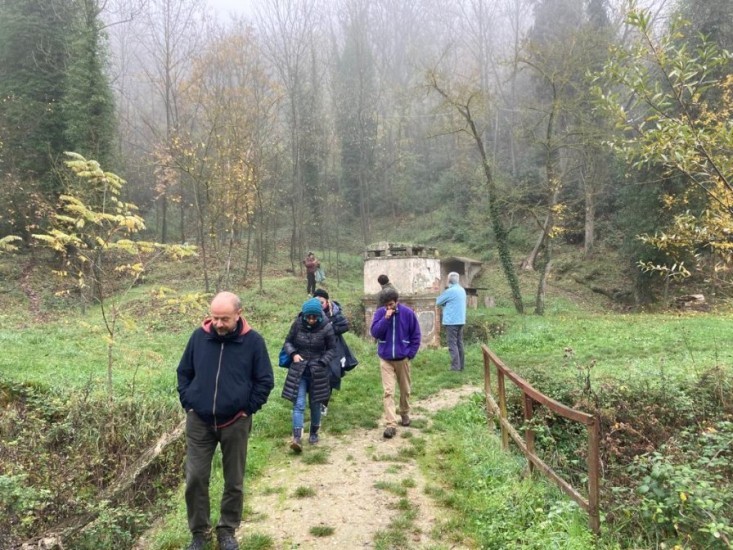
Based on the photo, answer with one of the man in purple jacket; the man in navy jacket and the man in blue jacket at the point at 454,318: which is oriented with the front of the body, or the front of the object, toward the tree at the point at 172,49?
the man in blue jacket

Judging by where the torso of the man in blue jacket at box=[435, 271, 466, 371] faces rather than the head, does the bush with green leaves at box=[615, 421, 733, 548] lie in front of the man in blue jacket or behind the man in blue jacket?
behind

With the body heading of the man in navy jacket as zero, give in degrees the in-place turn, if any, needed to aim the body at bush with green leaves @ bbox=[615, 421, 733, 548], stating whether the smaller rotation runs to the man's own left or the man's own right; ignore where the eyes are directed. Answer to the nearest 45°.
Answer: approximately 90° to the man's own left

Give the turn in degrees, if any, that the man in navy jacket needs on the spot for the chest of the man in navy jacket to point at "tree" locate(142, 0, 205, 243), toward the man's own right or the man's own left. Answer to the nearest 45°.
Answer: approximately 180°

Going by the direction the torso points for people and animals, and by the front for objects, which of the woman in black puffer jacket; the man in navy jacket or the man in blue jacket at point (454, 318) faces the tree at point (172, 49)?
the man in blue jacket

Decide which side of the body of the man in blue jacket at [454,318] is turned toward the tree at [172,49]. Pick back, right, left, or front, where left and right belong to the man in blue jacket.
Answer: front

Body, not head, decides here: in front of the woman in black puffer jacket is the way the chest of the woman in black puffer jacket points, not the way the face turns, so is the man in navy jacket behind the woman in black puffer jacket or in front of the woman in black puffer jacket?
in front

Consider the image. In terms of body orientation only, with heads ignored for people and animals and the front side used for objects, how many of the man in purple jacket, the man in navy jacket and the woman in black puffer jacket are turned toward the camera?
3

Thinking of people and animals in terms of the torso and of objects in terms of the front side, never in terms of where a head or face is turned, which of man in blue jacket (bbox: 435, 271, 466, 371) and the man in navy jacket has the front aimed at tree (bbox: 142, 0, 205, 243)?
the man in blue jacket

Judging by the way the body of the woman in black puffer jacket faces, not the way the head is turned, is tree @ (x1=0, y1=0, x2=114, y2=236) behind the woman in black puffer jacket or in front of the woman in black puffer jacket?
behind

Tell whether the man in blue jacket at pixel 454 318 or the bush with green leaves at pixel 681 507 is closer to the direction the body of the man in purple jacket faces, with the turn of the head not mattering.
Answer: the bush with green leaves

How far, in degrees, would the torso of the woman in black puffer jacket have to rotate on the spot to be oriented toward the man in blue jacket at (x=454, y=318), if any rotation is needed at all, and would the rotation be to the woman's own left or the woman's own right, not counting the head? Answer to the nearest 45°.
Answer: approximately 135° to the woman's own left
